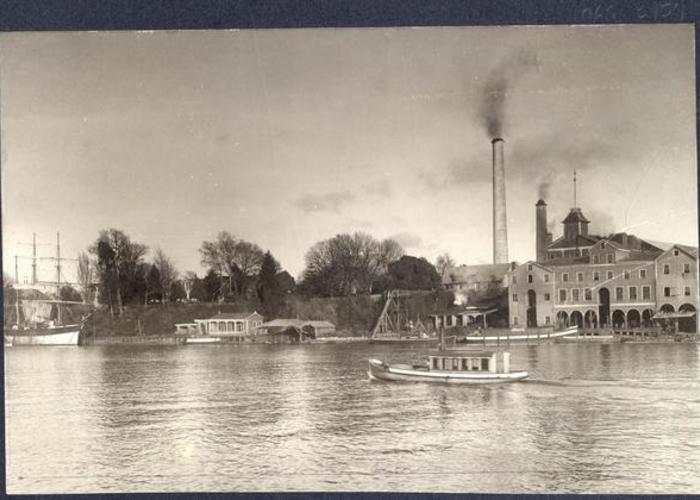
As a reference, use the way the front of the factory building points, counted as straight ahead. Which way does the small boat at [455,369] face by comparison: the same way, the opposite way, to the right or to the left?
to the right

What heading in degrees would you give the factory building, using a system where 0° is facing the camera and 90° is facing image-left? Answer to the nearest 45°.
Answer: approximately 0°

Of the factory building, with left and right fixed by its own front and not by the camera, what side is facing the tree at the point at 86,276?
right

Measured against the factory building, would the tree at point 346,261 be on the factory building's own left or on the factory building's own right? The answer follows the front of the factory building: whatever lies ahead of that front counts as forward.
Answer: on the factory building's own right

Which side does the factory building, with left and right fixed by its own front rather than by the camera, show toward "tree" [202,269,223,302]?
right

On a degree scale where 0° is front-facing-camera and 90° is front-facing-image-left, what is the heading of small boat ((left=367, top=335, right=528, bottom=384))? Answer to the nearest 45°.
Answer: approximately 90°

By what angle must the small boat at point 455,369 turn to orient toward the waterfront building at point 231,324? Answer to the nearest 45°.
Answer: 0° — it already faces it

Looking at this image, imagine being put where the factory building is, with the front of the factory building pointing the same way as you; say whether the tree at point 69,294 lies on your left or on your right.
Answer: on your right

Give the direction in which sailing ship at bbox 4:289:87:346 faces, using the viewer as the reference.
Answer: facing to the right of the viewer
